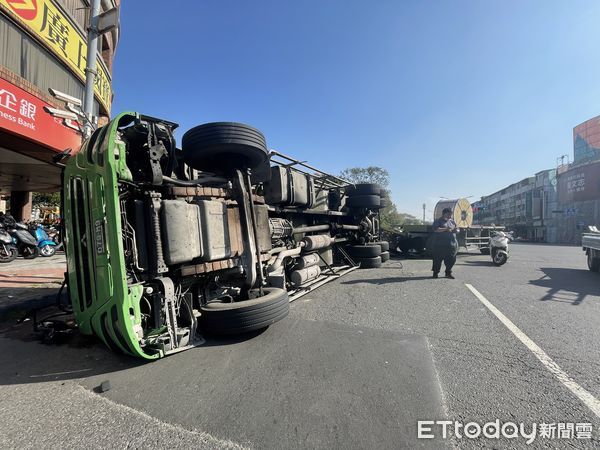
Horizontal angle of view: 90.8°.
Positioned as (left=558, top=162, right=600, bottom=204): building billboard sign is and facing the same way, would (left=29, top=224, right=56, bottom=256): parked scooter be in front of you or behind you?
in front

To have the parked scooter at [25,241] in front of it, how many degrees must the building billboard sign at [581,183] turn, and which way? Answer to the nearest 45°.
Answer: approximately 45° to its left

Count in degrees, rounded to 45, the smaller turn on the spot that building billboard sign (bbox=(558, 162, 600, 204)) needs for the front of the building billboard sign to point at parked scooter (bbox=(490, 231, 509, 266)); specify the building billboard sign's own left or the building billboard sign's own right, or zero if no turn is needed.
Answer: approximately 45° to the building billboard sign's own left

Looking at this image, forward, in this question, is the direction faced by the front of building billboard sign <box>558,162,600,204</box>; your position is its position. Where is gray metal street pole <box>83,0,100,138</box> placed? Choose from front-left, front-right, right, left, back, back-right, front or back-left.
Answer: front-left

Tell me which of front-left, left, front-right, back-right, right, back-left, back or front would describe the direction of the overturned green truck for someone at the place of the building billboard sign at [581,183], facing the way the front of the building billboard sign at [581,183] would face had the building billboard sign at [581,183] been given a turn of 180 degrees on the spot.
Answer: back-right

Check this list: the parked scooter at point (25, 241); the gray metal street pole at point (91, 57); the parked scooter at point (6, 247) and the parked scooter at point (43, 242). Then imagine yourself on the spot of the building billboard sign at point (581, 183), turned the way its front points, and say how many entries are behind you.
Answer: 0

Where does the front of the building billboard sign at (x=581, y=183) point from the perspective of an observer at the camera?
facing the viewer and to the left of the viewer

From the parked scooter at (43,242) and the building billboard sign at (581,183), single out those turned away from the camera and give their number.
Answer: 0

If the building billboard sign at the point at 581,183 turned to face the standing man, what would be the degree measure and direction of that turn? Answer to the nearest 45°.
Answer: approximately 45° to its left
